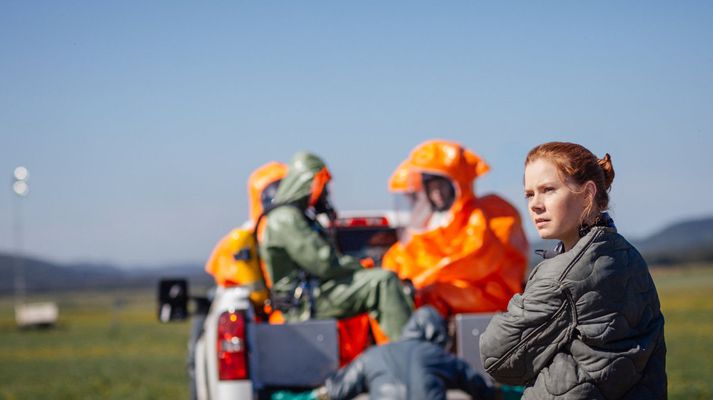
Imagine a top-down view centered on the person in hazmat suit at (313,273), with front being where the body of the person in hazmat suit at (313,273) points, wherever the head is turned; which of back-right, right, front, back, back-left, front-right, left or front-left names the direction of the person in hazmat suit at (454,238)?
front-left

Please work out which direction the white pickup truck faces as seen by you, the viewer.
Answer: facing away from the viewer

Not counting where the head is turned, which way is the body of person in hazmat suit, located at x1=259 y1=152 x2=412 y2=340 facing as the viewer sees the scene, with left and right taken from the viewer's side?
facing to the right of the viewer

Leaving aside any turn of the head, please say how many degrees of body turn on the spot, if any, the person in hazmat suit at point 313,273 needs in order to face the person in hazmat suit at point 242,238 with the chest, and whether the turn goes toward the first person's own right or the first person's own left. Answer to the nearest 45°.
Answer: approximately 135° to the first person's own left

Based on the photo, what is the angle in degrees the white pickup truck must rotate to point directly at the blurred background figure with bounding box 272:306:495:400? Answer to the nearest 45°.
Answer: approximately 135° to its right

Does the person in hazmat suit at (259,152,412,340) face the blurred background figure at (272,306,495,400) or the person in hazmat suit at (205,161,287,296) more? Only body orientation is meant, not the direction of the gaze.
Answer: the blurred background figure
